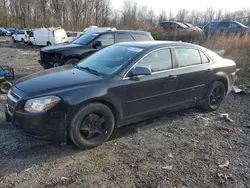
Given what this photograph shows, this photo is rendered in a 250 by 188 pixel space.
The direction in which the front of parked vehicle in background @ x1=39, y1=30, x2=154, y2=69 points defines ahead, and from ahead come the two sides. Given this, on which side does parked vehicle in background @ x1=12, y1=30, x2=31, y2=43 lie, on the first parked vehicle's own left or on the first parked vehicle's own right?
on the first parked vehicle's own right

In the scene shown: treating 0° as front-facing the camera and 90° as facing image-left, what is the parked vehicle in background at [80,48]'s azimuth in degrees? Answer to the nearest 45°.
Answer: approximately 45°
